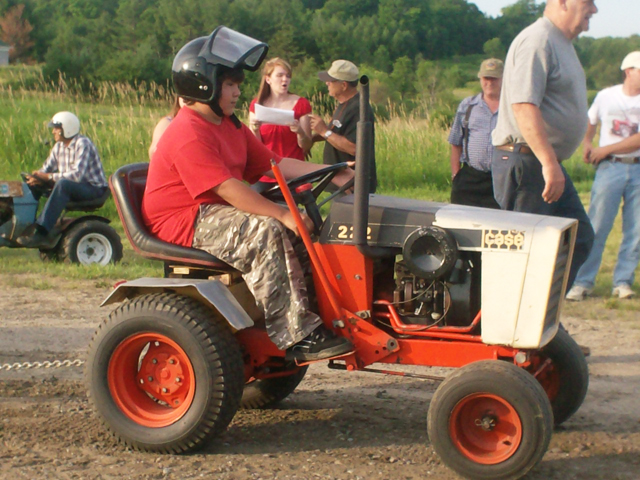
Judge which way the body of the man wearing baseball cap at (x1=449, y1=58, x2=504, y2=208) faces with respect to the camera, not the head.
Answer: toward the camera

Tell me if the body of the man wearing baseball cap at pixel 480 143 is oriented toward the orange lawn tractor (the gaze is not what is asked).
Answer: yes

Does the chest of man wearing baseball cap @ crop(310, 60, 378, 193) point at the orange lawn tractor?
no

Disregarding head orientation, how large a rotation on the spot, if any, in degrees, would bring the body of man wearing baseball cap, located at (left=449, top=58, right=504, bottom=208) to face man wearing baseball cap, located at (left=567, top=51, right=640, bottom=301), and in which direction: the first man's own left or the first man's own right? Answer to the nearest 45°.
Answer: approximately 90° to the first man's own left

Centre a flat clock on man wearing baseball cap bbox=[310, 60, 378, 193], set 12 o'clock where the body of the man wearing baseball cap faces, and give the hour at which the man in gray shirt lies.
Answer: The man in gray shirt is roughly at 8 o'clock from the man wearing baseball cap.

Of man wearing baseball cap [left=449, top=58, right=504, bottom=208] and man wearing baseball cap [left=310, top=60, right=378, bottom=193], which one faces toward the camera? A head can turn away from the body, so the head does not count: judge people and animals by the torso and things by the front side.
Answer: man wearing baseball cap [left=449, top=58, right=504, bottom=208]

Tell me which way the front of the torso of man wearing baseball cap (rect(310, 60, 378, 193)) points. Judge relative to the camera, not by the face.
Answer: to the viewer's left

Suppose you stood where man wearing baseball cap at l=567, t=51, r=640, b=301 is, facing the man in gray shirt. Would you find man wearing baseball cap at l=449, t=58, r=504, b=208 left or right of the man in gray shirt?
right

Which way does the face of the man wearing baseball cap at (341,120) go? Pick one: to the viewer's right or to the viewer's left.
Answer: to the viewer's left
